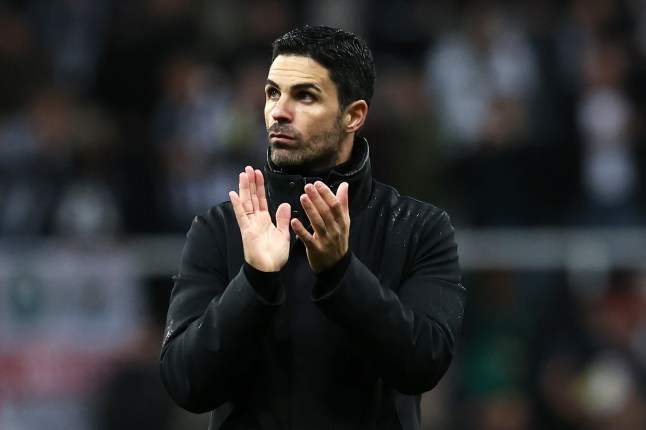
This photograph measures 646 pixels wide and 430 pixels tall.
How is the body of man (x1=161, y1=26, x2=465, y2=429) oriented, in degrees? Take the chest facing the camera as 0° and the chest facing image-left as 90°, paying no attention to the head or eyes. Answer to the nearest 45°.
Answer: approximately 45°

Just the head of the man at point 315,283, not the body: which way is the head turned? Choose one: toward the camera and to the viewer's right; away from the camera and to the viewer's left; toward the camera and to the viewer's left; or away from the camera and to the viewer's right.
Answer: toward the camera and to the viewer's left

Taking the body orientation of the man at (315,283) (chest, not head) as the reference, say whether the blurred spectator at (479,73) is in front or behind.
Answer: behind
